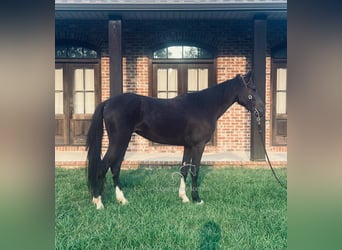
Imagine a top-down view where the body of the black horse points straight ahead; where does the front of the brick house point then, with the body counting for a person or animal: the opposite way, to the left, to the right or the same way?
to the right

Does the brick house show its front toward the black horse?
yes

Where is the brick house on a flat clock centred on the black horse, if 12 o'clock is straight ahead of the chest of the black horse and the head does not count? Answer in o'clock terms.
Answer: The brick house is roughly at 9 o'clock from the black horse.

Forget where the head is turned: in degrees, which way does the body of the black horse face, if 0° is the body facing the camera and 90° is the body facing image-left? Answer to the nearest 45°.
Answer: approximately 270°

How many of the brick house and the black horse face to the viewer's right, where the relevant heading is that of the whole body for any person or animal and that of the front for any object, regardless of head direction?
1
